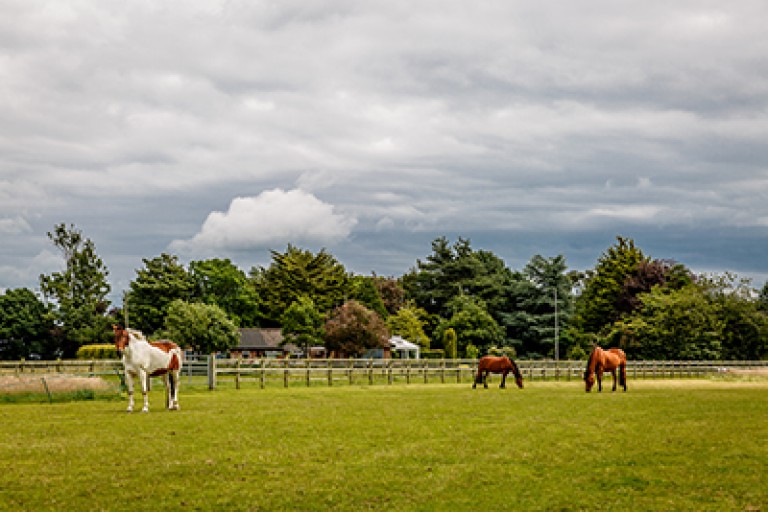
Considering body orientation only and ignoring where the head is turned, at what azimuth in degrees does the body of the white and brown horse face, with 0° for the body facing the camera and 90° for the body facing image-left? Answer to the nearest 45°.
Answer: approximately 45°

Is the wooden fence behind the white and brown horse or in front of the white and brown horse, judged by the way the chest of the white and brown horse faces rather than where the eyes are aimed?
behind
